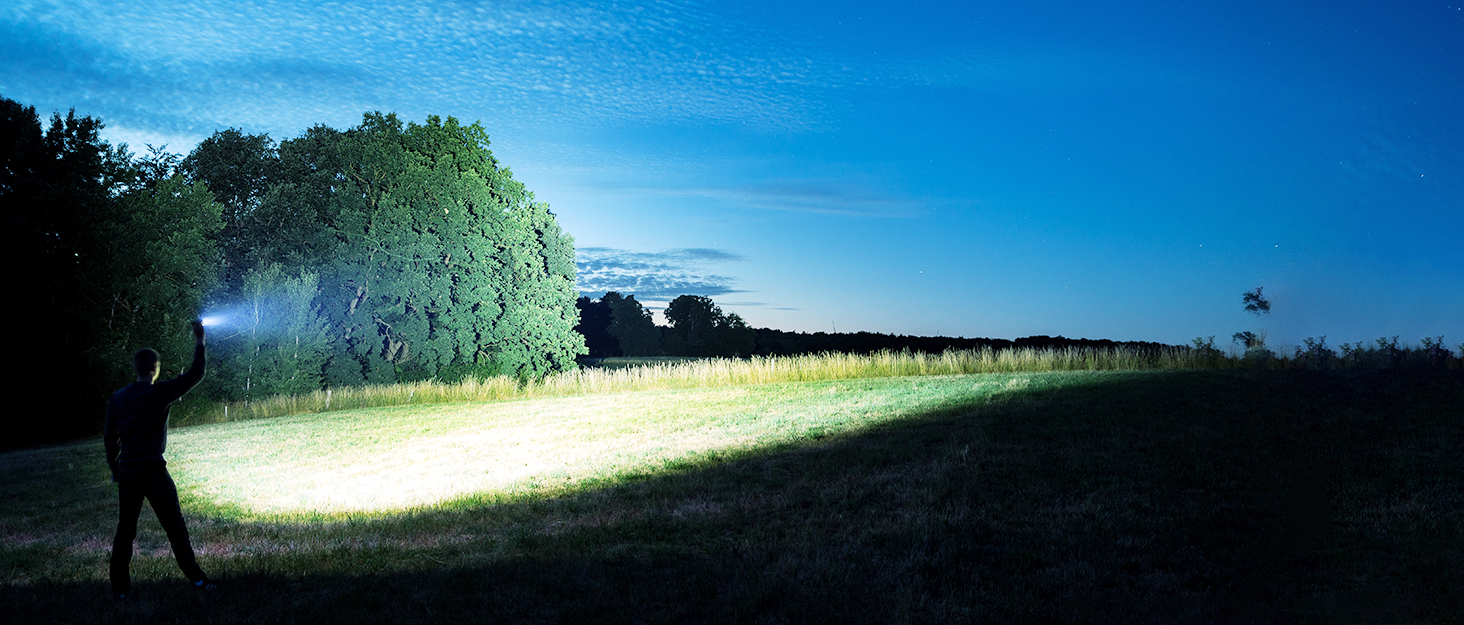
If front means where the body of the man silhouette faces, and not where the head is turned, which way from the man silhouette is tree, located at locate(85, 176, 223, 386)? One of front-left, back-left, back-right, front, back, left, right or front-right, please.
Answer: front-left

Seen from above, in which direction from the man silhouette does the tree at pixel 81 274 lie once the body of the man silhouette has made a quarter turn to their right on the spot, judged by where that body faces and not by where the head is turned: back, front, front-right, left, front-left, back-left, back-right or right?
back-left

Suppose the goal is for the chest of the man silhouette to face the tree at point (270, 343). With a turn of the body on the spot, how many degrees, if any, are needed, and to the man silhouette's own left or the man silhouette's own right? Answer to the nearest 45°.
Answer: approximately 45° to the man silhouette's own left

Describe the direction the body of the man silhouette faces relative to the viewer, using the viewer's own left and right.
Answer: facing away from the viewer and to the right of the viewer

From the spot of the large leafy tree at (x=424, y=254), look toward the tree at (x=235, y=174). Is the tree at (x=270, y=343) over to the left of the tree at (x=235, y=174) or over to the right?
left

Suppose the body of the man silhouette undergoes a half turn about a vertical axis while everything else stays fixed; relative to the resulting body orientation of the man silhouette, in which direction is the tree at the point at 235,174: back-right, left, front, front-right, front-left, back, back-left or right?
back-right
